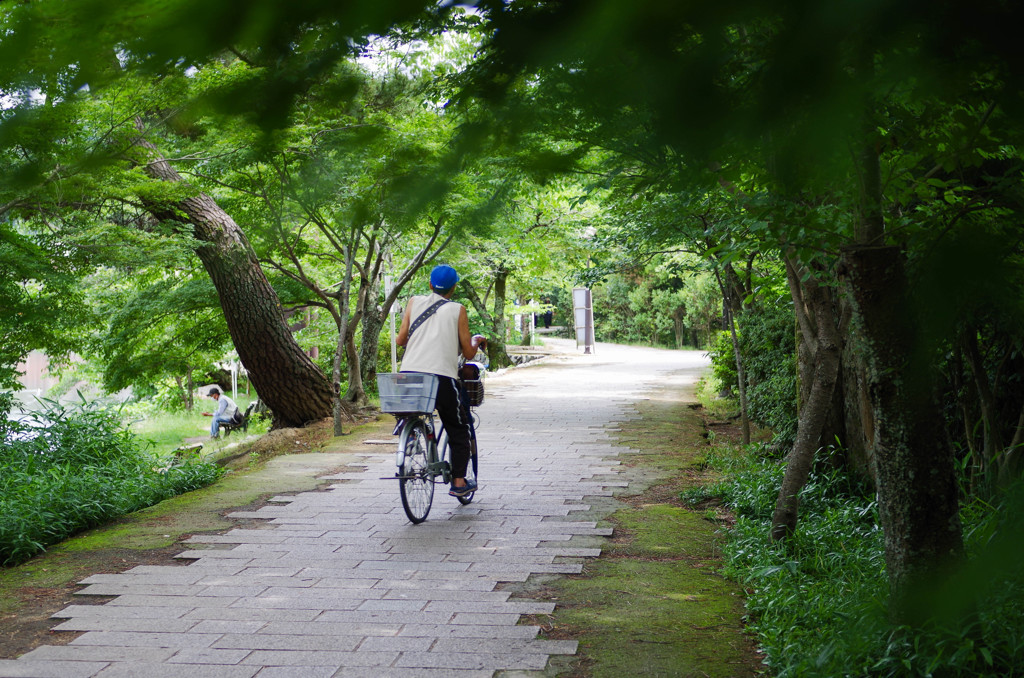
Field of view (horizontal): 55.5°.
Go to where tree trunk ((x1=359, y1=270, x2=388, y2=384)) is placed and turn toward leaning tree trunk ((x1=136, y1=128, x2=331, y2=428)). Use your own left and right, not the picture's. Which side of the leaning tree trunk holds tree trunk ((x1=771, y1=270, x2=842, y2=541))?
left

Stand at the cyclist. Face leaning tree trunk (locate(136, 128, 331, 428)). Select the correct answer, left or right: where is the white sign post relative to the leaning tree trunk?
right

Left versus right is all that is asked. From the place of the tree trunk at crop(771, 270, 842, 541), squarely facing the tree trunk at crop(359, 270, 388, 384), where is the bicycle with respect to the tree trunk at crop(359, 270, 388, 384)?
left

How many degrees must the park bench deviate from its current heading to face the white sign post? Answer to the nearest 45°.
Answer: approximately 135° to its right

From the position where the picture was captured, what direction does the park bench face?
facing to the left of the viewer

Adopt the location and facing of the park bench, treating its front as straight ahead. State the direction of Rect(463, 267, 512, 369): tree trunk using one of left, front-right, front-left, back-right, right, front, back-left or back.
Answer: back-right

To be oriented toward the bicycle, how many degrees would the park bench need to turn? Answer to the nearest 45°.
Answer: approximately 90° to its left

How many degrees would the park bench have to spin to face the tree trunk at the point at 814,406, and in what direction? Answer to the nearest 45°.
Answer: approximately 90° to its left
